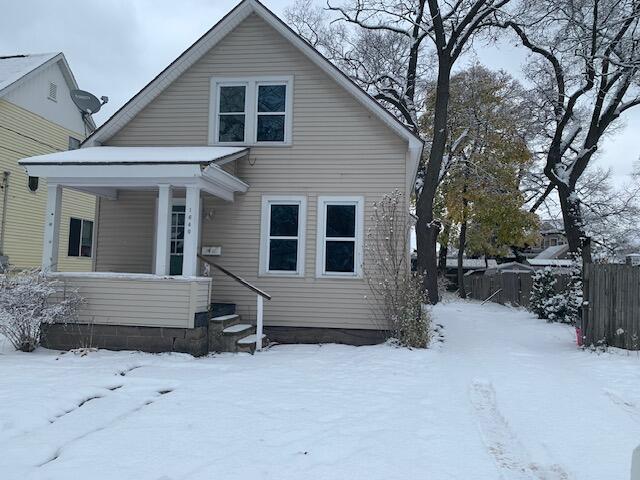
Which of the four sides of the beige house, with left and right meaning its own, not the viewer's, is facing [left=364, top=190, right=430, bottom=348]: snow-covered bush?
left

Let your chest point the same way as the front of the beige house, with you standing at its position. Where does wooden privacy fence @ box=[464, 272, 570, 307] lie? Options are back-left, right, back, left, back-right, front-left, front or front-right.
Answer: back-left

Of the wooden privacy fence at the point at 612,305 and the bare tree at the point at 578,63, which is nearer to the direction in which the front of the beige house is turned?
the wooden privacy fence

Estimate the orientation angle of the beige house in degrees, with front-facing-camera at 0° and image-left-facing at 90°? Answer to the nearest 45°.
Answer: approximately 0°

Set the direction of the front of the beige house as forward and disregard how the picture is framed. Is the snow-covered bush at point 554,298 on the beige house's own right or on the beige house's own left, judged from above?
on the beige house's own left

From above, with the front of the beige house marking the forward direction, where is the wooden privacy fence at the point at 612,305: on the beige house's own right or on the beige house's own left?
on the beige house's own left

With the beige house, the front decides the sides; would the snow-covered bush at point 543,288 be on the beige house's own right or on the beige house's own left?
on the beige house's own left

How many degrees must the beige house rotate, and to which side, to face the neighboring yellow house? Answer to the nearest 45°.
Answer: approximately 135° to its right
